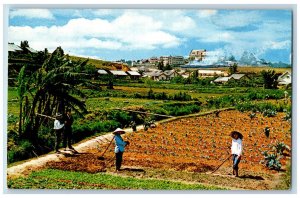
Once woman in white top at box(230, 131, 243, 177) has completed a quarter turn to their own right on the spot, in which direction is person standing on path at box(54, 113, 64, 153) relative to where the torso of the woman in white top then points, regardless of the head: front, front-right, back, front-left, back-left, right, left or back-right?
front-left

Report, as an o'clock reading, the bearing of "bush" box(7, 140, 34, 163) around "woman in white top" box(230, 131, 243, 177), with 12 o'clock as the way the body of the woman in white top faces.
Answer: The bush is roughly at 3 o'clock from the woman in white top.

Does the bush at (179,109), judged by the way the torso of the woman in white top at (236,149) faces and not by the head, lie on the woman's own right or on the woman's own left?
on the woman's own right

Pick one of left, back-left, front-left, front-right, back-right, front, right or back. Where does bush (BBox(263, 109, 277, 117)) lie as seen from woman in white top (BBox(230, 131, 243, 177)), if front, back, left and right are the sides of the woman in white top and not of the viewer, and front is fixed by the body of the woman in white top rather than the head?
back

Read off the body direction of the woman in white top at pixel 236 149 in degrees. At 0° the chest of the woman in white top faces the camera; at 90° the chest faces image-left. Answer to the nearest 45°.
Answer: approximately 45°
